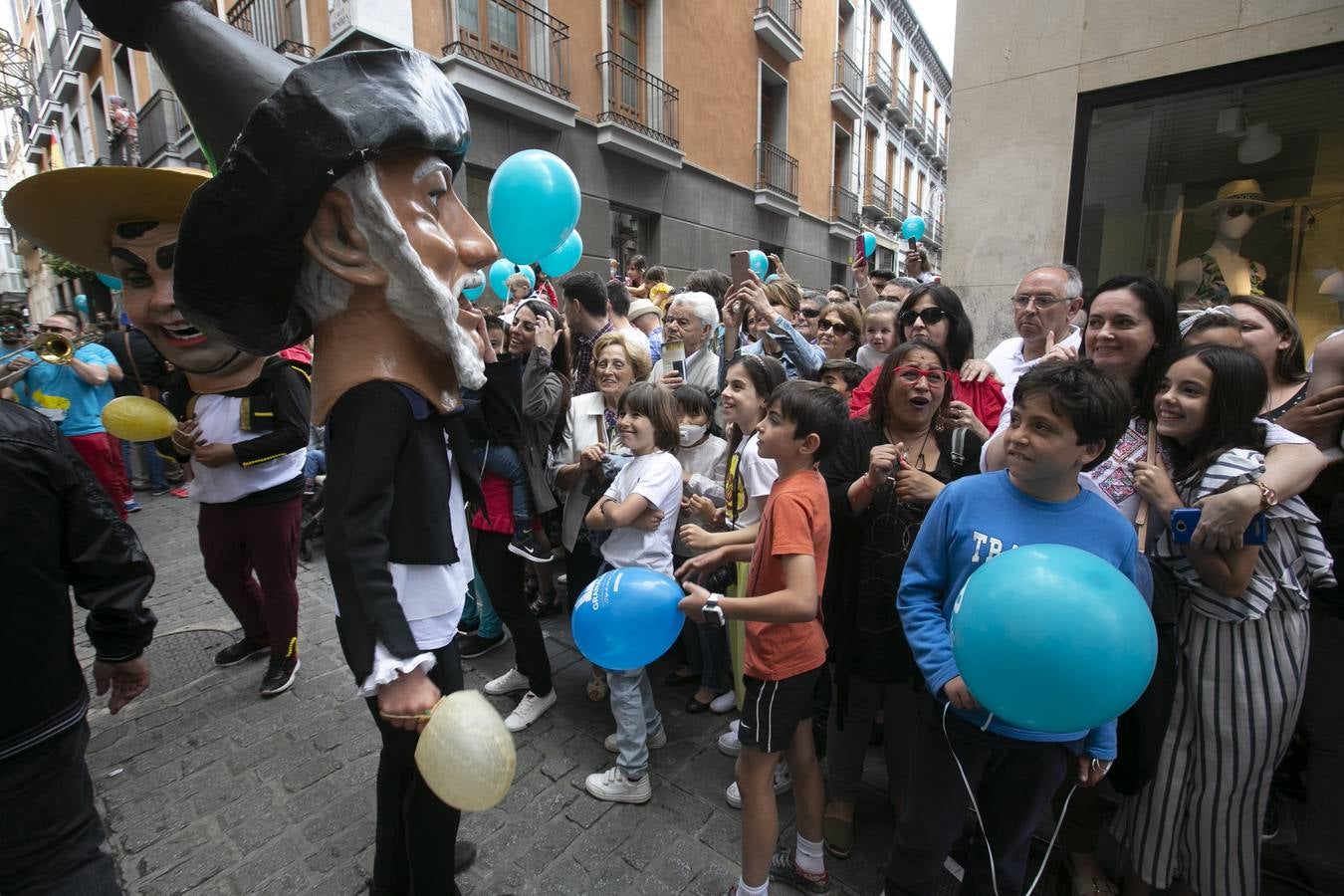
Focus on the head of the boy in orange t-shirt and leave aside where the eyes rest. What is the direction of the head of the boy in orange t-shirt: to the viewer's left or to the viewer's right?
to the viewer's left

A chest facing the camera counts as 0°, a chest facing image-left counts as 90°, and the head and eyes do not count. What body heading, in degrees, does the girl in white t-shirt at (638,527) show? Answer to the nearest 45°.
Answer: approximately 45°

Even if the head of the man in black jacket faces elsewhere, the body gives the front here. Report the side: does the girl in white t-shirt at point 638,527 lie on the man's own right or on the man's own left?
on the man's own right

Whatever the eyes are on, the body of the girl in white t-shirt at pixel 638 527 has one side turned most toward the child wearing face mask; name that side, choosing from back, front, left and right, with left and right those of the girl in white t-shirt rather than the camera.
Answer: back

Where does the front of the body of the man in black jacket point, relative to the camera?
away from the camera

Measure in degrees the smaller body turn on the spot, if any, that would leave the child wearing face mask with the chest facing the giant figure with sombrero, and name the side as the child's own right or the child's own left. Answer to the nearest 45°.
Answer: approximately 45° to the child's own right

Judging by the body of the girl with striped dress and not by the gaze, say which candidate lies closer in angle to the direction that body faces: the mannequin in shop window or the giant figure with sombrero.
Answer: the giant figure with sombrero

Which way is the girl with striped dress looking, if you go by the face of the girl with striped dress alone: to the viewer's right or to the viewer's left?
to the viewer's left

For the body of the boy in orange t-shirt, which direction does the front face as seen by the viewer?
to the viewer's left
